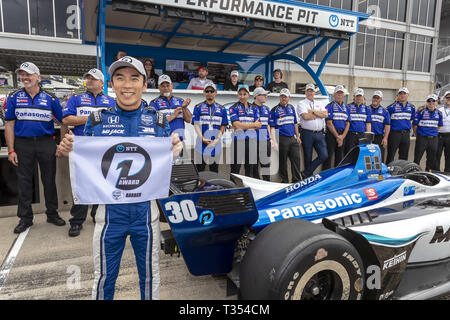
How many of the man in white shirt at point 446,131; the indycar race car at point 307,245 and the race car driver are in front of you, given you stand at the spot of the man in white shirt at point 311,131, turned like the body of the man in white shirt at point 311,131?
2

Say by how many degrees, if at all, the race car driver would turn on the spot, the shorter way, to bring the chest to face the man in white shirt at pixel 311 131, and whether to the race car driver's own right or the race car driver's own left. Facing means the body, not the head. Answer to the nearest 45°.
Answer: approximately 135° to the race car driver's own left

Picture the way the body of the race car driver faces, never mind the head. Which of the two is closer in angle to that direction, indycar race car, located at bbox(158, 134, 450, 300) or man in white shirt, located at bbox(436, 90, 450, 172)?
the indycar race car

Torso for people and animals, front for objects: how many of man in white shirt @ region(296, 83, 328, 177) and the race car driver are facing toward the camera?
2

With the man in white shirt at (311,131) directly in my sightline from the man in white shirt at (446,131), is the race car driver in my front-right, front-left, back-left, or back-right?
front-left

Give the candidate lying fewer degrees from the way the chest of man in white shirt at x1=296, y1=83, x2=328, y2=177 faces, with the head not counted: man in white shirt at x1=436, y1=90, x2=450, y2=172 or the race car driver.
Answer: the race car driver

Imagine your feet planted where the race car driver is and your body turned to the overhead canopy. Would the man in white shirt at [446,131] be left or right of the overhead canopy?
right

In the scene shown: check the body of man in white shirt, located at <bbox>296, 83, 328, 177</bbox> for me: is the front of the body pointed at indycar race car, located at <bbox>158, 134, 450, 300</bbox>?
yes

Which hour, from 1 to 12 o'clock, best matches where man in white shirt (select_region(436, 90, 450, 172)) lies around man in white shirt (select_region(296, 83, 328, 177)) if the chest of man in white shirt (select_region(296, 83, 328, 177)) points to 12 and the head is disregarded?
man in white shirt (select_region(436, 90, 450, 172)) is roughly at 8 o'clock from man in white shirt (select_region(296, 83, 328, 177)).

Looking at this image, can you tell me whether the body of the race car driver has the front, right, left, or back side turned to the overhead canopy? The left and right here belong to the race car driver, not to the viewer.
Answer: back

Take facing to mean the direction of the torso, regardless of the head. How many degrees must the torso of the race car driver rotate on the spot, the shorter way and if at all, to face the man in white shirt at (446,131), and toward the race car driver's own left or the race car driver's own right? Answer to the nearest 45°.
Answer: approximately 135° to the race car driver's own left

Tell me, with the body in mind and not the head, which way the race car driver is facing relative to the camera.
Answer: toward the camera

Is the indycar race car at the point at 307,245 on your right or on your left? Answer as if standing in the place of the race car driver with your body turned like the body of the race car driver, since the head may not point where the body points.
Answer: on your left

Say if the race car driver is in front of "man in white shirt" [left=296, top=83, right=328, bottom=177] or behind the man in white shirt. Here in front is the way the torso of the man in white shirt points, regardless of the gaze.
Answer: in front
